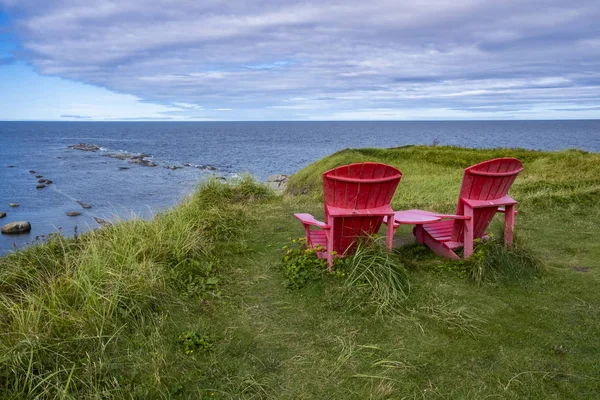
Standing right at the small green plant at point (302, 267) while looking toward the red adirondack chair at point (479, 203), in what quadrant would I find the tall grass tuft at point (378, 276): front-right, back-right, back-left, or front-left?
front-right

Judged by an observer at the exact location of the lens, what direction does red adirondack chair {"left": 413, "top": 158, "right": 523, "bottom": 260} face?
facing away from the viewer and to the left of the viewer

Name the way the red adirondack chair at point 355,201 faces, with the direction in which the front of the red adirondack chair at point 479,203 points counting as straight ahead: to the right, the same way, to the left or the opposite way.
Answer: the same way

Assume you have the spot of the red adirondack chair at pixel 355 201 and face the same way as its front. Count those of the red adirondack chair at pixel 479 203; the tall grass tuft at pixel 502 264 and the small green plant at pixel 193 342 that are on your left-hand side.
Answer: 1

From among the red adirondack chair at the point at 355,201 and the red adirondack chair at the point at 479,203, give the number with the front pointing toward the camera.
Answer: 0

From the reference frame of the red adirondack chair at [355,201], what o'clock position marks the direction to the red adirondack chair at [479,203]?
the red adirondack chair at [479,203] is roughly at 4 o'clock from the red adirondack chair at [355,201].

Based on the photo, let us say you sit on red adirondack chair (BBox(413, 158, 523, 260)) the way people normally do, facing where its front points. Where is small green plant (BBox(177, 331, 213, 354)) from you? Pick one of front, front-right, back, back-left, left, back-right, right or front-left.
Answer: left

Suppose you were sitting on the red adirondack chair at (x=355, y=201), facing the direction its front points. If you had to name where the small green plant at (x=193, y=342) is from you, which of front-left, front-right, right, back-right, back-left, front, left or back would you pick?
left

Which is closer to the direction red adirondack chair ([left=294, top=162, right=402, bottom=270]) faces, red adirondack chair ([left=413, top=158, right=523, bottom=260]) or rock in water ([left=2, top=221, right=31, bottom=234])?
the rock in water

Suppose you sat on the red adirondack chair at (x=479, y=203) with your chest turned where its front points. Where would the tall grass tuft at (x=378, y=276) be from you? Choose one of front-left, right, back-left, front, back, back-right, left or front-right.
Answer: left

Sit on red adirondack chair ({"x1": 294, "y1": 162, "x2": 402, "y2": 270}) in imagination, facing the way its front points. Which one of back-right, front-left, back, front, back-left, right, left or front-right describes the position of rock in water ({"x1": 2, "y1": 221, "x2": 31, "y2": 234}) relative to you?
front

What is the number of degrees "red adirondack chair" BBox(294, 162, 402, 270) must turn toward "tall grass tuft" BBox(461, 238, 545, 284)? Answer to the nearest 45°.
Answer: approximately 135° to its right

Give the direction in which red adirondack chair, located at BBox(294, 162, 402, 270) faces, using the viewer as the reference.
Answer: facing away from the viewer and to the left of the viewer

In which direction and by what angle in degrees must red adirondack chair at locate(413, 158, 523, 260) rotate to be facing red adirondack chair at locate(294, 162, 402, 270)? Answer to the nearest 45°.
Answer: approximately 90° to its left

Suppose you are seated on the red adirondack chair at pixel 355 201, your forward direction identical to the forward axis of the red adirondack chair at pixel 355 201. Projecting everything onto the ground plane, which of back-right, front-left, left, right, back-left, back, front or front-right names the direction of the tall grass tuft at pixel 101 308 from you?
left
